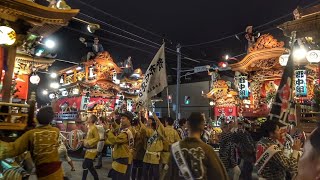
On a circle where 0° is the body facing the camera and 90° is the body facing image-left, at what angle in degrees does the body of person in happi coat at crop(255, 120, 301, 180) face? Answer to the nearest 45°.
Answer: approximately 225°

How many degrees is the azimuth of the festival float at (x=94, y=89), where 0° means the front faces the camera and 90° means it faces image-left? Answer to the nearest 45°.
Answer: approximately 315°

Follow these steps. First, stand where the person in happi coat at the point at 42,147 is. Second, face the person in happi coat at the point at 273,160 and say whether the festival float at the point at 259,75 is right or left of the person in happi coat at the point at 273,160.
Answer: left
